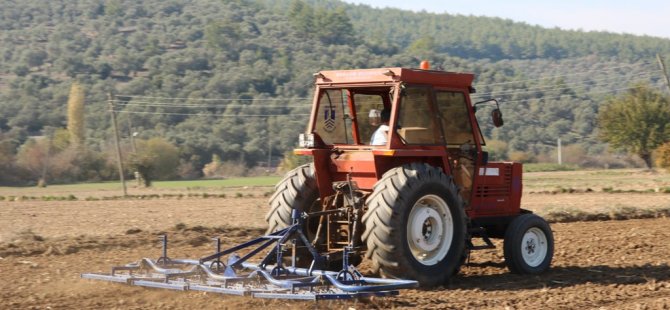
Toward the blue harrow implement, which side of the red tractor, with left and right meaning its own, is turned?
back

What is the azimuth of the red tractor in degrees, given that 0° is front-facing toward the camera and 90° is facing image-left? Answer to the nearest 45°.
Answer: approximately 225°
